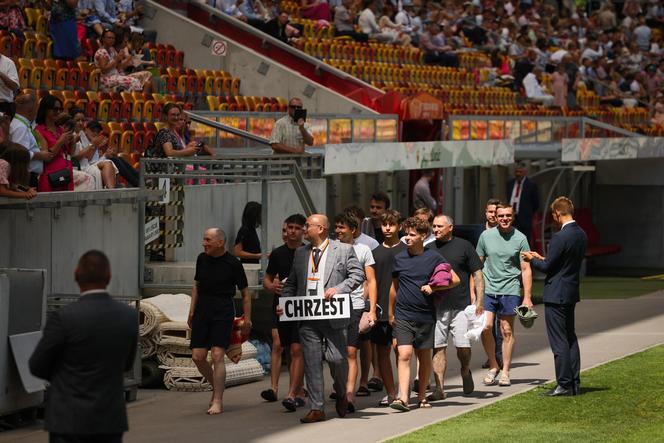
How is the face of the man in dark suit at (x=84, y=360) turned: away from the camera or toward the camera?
away from the camera

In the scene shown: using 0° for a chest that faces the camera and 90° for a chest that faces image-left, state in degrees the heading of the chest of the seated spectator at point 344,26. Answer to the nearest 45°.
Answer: approximately 315°

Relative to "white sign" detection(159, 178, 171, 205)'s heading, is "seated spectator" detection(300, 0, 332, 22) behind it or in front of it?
behind

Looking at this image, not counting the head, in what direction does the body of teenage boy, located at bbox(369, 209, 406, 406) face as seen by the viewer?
toward the camera

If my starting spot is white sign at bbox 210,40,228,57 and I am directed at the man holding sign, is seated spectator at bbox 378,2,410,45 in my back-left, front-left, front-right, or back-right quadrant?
back-left

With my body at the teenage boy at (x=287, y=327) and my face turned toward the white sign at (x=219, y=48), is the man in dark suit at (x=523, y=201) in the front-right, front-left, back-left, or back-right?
front-right

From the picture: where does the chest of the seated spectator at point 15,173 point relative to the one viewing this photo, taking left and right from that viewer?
facing to the right of the viewer

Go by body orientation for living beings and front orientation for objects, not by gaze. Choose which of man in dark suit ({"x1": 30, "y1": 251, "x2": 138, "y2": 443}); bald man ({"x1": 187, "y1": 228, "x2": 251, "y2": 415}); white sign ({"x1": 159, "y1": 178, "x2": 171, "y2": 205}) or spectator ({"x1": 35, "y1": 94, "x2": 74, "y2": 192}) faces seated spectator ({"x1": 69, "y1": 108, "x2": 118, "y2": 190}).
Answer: the man in dark suit

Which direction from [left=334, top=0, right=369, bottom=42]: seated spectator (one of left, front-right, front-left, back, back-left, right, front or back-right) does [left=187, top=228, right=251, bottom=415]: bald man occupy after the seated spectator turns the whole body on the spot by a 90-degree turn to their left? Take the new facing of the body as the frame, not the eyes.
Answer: back-right

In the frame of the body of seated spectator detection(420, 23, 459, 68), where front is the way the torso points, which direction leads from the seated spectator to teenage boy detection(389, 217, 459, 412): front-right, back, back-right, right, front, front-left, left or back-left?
front-right

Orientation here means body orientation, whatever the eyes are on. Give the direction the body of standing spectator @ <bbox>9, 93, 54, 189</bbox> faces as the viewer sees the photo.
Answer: to the viewer's right

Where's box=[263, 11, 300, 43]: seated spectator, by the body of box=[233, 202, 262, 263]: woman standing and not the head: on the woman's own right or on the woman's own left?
on the woman's own left

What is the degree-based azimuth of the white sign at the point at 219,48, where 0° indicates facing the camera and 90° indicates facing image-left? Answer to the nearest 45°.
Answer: approximately 0°

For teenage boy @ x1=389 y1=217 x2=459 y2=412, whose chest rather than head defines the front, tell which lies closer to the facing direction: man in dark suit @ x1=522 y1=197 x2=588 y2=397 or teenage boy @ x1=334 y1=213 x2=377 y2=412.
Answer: the teenage boy

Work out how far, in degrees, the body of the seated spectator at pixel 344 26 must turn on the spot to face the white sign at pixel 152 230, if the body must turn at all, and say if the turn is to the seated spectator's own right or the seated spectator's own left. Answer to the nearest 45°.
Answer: approximately 45° to the seated spectator's own right

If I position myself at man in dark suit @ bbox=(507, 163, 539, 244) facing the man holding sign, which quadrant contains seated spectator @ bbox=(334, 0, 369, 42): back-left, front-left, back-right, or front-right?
back-right

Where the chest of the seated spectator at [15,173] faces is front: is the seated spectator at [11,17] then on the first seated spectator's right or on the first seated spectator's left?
on the first seated spectator's left
